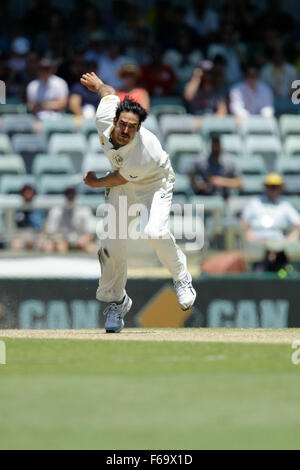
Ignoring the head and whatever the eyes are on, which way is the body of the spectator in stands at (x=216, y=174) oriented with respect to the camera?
toward the camera

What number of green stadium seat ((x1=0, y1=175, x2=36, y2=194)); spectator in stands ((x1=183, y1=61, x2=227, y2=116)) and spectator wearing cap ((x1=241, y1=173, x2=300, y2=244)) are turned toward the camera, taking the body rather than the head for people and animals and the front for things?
3

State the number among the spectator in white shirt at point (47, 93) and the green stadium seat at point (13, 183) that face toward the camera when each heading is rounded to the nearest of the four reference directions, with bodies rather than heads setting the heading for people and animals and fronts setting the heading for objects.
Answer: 2

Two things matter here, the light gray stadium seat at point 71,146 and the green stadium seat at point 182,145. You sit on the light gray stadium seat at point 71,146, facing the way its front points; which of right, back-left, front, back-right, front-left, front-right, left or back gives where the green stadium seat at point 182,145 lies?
left

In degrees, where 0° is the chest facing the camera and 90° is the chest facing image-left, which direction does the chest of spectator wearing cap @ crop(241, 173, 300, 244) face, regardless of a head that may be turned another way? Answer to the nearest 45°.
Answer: approximately 0°

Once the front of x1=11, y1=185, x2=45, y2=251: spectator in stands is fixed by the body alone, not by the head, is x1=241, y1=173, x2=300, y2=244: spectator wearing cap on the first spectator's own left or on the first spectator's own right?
on the first spectator's own left

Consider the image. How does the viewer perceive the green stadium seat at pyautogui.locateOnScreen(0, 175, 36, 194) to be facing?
facing the viewer

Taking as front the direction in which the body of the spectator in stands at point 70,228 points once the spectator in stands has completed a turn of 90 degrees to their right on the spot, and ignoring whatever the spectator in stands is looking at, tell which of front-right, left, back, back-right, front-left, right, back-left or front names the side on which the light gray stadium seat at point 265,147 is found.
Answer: back-right

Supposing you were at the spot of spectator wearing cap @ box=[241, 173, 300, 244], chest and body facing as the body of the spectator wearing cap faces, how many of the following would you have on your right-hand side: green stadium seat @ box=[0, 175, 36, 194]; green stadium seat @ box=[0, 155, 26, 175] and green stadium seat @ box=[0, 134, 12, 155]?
3

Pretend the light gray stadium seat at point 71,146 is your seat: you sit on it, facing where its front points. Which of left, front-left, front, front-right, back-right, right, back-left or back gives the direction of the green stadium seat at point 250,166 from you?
left

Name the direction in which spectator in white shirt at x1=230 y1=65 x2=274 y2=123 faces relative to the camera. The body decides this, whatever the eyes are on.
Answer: toward the camera

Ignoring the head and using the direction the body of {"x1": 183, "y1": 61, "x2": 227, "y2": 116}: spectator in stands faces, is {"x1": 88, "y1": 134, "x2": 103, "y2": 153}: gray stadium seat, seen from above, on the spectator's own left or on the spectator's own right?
on the spectator's own right
